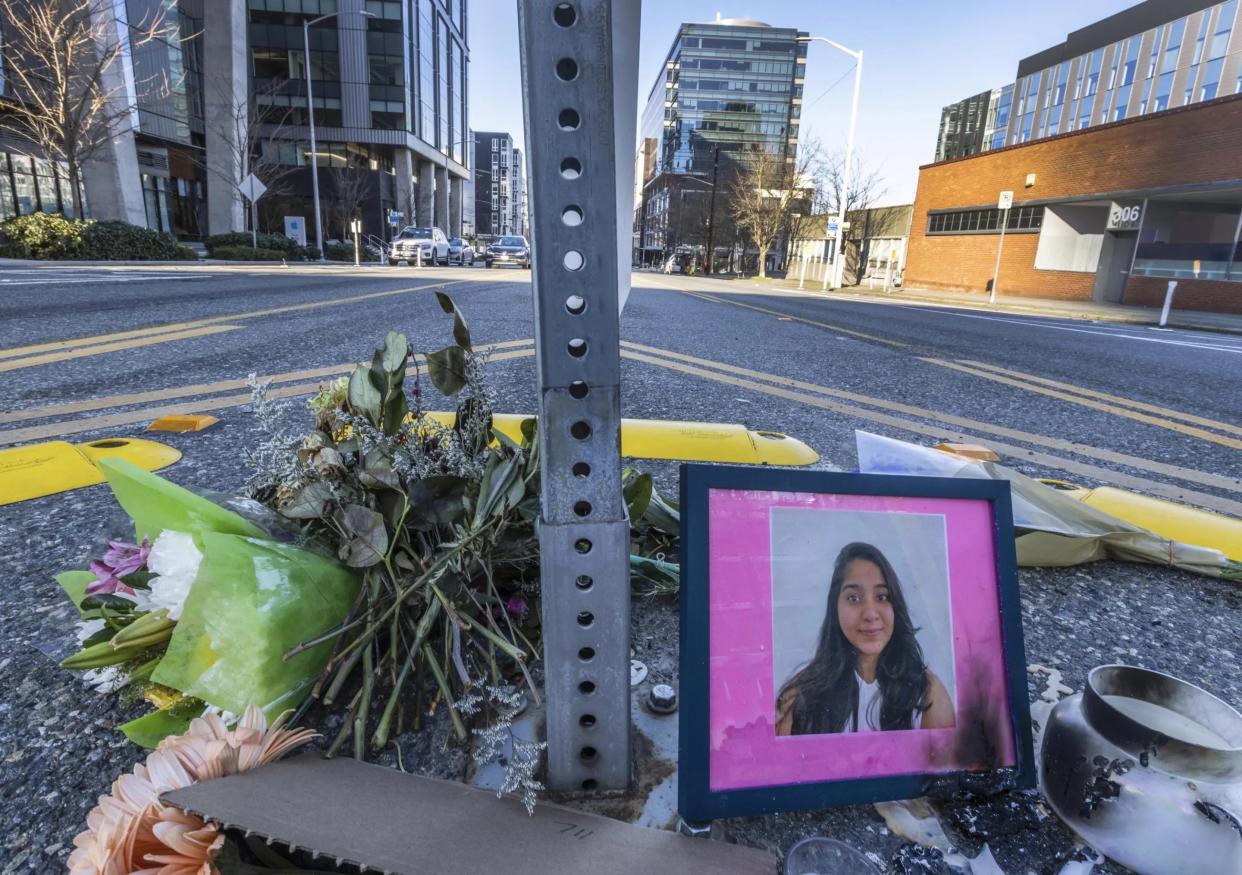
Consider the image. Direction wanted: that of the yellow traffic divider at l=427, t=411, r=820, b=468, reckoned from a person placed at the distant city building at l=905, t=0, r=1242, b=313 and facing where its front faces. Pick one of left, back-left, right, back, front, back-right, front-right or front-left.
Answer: front-left

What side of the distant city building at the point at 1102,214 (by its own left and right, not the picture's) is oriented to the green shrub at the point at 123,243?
front

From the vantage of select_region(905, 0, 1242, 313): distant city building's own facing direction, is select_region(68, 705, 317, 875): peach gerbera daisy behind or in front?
in front

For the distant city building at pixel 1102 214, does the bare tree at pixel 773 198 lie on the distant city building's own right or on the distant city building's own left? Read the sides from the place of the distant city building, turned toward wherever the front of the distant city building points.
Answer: on the distant city building's own right

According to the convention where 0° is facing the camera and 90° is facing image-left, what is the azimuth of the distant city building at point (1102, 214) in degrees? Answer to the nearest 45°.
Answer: approximately 45°

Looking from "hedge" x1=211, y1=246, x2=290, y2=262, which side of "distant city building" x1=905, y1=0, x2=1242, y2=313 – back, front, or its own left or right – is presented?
front

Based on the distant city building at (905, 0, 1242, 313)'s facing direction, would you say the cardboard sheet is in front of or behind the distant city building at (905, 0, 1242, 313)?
in front

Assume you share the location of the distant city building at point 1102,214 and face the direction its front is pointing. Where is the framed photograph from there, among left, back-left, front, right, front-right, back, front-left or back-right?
front-left

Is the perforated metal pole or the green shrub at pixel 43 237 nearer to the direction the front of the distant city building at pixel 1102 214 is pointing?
the green shrub
